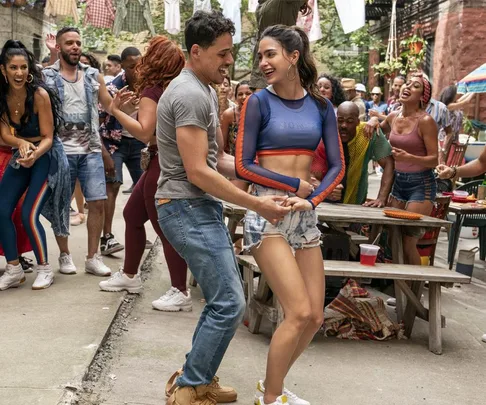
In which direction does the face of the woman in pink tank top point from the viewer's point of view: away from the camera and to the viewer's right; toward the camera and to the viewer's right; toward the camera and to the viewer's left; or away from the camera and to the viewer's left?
toward the camera and to the viewer's left

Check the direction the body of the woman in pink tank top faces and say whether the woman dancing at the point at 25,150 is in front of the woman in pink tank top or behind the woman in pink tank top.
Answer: in front

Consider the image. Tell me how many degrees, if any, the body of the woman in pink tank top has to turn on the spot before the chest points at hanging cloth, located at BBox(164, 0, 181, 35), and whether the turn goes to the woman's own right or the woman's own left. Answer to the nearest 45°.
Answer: approximately 90° to the woman's own right

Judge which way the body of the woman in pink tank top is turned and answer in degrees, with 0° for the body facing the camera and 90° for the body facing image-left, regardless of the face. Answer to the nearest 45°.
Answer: approximately 45°

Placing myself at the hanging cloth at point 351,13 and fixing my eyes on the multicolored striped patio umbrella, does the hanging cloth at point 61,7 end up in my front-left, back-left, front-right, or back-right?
back-right

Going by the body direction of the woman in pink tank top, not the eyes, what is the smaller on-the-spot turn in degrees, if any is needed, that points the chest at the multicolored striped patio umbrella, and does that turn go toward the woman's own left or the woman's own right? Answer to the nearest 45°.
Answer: approximately 135° to the woman's own right

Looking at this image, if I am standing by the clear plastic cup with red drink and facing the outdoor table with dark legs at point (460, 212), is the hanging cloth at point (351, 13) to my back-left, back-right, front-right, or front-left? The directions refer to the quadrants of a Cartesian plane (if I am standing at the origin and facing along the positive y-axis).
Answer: front-left

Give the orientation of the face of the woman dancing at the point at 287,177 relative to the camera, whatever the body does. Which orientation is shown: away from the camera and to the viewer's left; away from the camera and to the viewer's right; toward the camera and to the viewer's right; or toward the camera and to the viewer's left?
toward the camera and to the viewer's left
